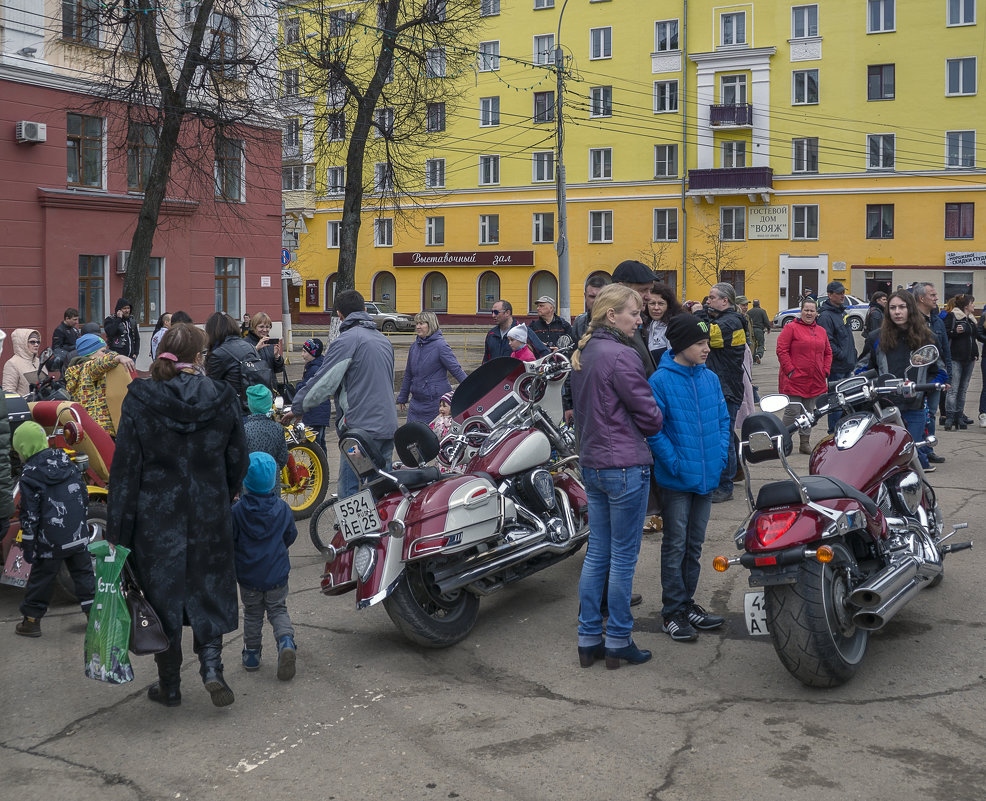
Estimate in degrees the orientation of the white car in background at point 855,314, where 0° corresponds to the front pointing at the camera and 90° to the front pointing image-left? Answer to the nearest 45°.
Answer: approximately 90°

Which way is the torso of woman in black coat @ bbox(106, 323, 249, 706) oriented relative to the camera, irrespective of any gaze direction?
away from the camera

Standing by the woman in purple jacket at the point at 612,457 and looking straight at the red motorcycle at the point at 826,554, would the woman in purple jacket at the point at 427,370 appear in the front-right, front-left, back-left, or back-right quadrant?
back-left

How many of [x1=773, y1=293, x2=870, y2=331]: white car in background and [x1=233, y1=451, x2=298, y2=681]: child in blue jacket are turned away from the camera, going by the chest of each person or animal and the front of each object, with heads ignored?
1

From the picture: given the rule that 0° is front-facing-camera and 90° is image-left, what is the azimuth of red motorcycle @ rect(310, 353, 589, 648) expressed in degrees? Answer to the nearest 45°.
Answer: approximately 225°

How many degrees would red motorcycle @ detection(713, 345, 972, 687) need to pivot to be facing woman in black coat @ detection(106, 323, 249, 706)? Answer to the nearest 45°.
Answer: approximately 135° to its left

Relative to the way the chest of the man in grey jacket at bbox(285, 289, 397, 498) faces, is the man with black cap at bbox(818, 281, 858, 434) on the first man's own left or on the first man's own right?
on the first man's own right

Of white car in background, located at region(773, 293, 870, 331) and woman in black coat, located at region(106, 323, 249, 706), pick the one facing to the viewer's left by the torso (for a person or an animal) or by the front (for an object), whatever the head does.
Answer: the white car in background

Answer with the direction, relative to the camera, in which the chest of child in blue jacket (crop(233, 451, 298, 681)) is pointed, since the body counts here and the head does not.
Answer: away from the camera

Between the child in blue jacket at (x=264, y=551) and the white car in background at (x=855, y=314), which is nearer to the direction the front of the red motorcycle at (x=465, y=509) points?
the white car in background

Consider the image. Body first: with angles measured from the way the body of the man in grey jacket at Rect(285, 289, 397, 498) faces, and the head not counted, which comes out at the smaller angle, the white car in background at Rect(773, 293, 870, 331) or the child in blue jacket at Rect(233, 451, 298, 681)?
the white car in background

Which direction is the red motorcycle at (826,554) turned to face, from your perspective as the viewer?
facing away from the viewer and to the right of the viewer

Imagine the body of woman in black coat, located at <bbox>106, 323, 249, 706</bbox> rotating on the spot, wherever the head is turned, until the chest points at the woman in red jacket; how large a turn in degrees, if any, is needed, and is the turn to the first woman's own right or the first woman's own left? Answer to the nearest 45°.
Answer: approximately 45° to the first woman's own right

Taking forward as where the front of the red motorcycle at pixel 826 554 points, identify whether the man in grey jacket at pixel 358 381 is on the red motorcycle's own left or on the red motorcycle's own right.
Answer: on the red motorcycle's own left
